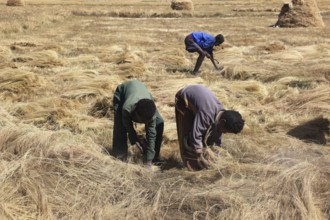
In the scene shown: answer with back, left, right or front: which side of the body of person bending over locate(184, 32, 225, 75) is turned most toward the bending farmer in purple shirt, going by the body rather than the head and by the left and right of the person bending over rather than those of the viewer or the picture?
right

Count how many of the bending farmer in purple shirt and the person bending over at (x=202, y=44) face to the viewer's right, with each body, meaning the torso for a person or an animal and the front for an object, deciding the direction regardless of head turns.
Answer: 2

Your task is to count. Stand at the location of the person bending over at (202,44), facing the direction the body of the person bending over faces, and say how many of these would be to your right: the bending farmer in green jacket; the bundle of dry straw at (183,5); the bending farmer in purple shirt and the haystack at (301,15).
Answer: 2

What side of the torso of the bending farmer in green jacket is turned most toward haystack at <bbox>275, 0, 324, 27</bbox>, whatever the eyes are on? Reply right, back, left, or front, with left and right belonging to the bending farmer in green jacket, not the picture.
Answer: left

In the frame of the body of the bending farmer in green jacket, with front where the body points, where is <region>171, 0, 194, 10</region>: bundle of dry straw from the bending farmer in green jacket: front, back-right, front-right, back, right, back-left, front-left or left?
back-left

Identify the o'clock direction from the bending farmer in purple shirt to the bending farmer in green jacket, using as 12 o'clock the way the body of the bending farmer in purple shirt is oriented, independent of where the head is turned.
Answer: The bending farmer in green jacket is roughly at 7 o'clock from the bending farmer in purple shirt.

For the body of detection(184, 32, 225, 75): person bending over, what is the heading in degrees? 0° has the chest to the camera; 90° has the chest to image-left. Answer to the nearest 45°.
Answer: approximately 270°

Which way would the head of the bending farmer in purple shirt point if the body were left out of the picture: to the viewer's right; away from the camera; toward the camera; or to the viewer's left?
to the viewer's right

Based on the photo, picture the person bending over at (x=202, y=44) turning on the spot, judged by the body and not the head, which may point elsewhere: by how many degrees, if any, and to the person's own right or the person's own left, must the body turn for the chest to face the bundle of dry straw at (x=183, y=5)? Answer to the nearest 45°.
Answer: approximately 90° to the person's own left

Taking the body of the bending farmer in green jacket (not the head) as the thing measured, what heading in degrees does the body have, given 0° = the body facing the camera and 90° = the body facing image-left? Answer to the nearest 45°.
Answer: approximately 315°

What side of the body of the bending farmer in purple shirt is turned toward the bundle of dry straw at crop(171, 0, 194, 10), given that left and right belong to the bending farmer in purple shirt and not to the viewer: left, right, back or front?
left

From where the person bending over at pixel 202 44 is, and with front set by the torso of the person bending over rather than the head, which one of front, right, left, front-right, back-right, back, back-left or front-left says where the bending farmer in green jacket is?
right

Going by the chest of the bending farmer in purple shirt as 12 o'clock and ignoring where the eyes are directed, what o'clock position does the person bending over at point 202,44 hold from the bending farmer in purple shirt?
The person bending over is roughly at 9 o'clock from the bending farmer in purple shirt.

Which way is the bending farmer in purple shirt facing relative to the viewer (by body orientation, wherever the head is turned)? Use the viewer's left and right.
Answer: facing to the right of the viewer
